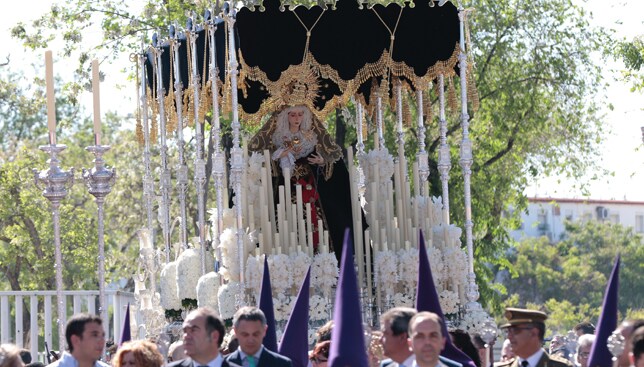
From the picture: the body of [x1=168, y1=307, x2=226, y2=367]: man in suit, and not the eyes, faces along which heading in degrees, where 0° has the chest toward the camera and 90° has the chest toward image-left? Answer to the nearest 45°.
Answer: approximately 45°

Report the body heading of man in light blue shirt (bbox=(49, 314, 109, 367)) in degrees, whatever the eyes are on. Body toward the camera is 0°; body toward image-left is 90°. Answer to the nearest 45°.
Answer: approximately 315°

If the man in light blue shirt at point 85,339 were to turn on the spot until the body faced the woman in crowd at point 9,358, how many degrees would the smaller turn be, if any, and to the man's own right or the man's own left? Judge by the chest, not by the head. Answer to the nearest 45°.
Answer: approximately 90° to the man's own right

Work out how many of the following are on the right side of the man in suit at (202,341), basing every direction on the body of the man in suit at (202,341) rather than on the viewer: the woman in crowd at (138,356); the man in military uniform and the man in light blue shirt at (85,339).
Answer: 2

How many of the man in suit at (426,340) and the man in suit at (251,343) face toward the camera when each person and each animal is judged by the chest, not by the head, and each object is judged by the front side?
2
